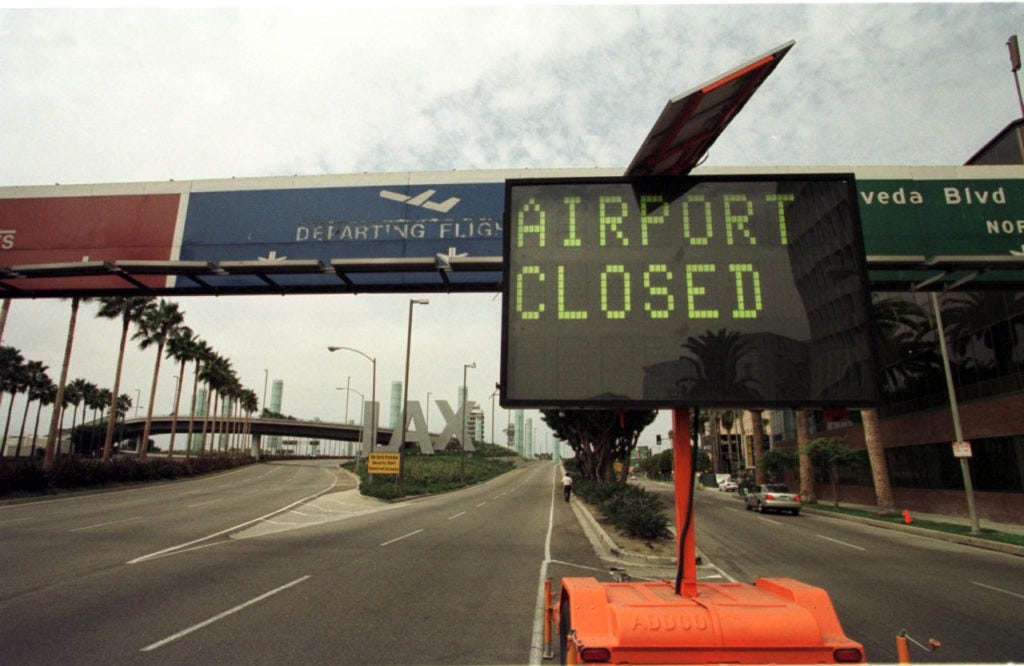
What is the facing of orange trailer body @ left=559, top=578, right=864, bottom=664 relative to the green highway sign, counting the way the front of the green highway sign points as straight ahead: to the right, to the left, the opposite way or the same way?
the opposite way

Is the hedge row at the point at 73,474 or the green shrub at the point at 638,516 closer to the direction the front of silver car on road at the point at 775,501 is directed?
the hedge row

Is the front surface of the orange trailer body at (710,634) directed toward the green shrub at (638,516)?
yes

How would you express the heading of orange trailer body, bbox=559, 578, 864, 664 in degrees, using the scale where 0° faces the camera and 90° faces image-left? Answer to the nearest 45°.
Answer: approximately 180°

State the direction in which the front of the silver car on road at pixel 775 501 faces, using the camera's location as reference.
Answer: facing away from the viewer and to the left of the viewer

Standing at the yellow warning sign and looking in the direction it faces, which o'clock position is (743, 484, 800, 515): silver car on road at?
The silver car on road is roughly at 10 o'clock from the yellow warning sign.

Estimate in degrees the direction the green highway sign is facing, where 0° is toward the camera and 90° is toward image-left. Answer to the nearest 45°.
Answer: approximately 0°

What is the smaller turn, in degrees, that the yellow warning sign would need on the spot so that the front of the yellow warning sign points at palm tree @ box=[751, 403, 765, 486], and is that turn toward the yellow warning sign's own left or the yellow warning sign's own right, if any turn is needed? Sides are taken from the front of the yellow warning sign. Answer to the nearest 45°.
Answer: approximately 90° to the yellow warning sign's own left

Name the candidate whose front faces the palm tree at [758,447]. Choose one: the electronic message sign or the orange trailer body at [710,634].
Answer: the orange trailer body

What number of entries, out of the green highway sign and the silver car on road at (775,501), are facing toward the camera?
1

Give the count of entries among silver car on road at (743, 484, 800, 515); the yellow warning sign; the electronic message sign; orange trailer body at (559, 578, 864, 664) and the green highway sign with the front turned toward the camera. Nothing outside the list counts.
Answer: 3

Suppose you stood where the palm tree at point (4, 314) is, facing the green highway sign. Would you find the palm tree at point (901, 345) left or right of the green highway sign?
left
